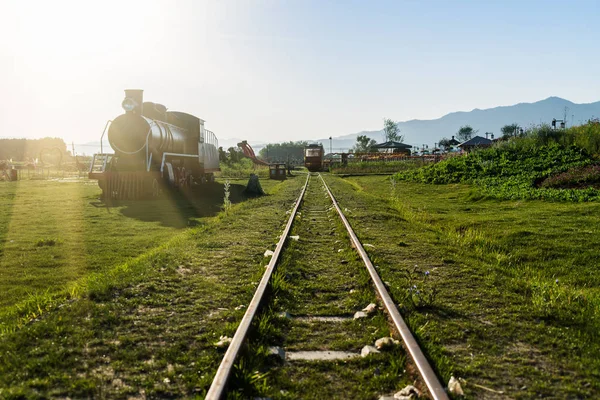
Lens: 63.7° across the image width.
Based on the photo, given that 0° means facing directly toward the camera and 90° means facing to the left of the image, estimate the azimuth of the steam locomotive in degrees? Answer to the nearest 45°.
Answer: approximately 45°

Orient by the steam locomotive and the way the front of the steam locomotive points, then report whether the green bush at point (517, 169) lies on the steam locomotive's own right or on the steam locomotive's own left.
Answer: on the steam locomotive's own left
